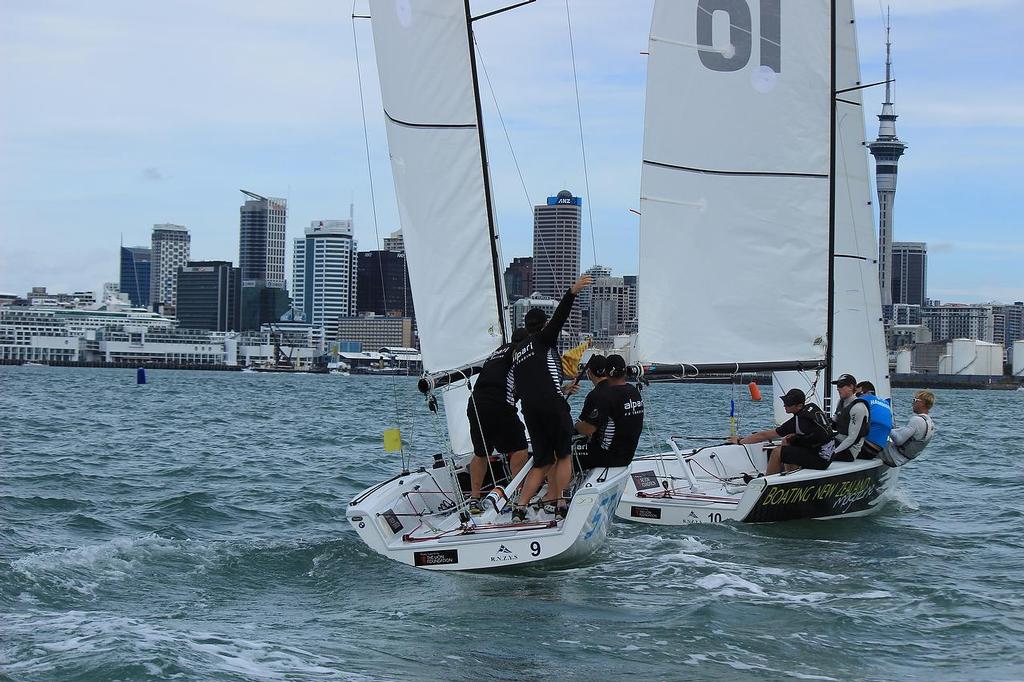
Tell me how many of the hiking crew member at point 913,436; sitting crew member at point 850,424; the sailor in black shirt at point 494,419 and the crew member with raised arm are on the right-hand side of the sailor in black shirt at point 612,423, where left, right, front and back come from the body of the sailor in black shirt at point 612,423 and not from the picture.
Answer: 2

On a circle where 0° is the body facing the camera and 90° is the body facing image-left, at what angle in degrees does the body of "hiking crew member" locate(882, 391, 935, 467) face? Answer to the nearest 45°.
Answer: approximately 90°

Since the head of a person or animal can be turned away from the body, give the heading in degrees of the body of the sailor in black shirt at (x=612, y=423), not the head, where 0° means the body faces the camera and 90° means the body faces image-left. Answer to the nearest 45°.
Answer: approximately 135°

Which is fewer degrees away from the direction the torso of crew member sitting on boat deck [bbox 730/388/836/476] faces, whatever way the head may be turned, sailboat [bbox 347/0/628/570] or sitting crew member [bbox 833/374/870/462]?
the sailboat

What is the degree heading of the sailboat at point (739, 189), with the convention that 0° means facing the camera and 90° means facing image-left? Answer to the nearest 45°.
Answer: approximately 225°

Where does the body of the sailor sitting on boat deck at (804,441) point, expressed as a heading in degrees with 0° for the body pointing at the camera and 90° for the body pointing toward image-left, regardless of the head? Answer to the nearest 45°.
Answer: approximately 90°

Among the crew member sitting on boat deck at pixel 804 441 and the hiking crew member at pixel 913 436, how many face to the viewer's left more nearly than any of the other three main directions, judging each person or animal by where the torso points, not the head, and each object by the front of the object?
2
